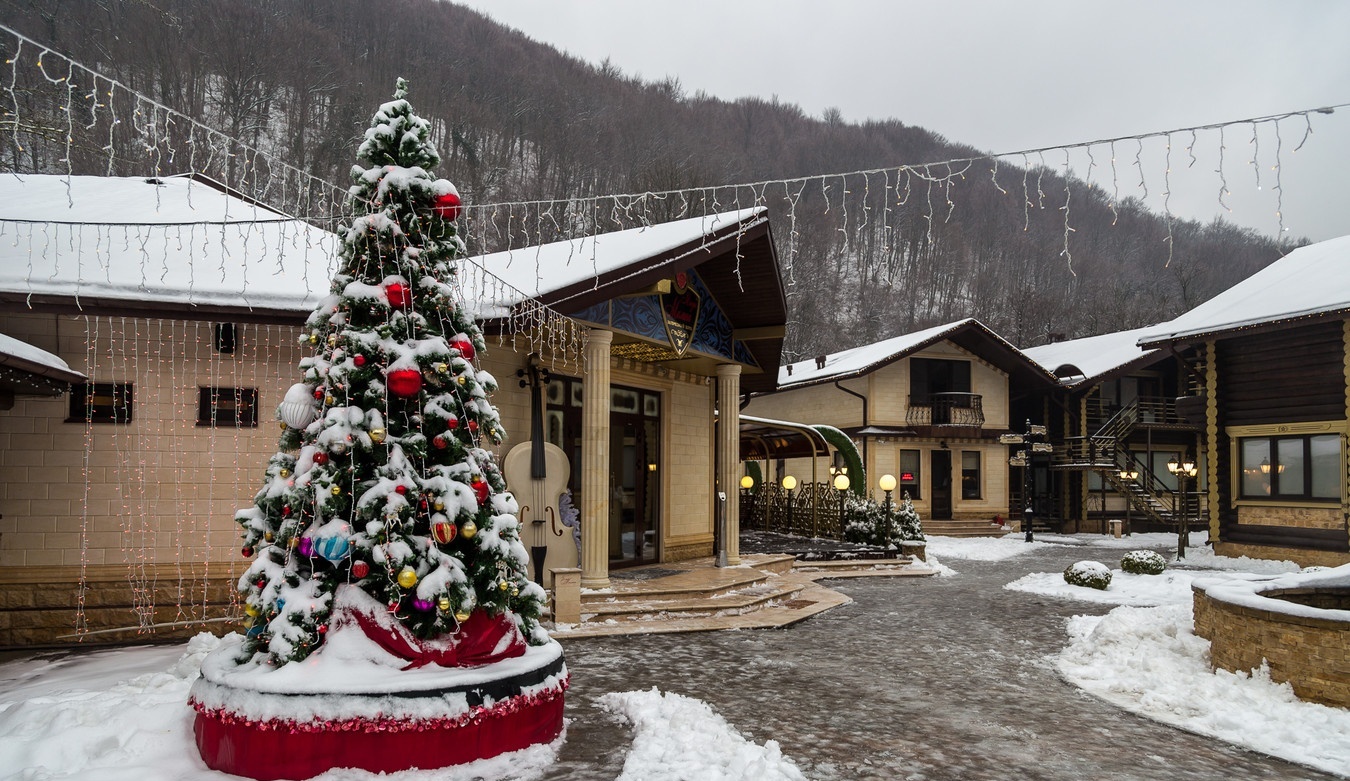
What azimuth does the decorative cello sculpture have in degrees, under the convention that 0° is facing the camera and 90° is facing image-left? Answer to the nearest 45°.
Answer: approximately 0°

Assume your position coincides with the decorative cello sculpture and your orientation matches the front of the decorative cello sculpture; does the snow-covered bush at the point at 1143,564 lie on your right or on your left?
on your left

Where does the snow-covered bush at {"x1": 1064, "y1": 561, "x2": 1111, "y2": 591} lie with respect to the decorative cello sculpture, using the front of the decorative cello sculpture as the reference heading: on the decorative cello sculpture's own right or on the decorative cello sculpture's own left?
on the decorative cello sculpture's own left

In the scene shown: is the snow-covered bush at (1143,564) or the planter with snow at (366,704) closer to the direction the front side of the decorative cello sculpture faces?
the planter with snow

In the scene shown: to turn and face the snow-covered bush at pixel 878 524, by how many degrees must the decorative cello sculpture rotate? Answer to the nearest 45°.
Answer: approximately 135° to its left

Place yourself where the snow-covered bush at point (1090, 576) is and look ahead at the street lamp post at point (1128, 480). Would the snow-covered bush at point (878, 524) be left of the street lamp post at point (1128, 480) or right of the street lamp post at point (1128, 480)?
left

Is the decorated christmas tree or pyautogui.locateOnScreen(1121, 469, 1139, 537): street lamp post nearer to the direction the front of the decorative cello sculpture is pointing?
the decorated christmas tree

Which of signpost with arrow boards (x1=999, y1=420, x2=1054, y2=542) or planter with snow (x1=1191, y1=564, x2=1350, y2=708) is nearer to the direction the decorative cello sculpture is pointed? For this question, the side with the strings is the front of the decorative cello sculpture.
the planter with snow

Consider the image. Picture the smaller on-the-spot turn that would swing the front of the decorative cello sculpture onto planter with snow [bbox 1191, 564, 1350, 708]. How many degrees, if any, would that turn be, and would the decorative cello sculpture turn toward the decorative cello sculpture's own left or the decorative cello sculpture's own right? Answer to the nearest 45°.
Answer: approximately 45° to the decorative cello sculpture's own left

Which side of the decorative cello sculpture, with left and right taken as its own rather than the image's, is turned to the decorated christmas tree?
front
